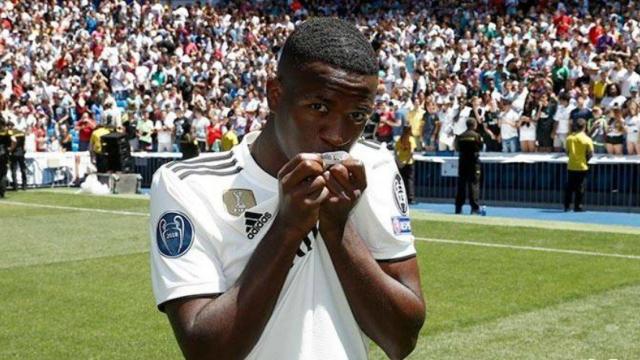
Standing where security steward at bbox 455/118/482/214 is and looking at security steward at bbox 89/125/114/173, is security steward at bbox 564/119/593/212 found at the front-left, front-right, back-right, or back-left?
back-right

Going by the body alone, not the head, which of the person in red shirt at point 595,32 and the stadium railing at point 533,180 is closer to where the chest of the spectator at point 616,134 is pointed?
the stadium railing

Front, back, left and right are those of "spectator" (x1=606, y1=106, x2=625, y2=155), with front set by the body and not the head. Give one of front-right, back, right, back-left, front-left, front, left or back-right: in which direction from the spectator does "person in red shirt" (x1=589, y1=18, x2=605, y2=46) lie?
back

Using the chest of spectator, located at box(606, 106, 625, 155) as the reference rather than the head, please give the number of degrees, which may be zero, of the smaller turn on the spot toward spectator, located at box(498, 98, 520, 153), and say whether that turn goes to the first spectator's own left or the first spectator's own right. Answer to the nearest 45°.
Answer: approximately 135° to the first spectator's own right
